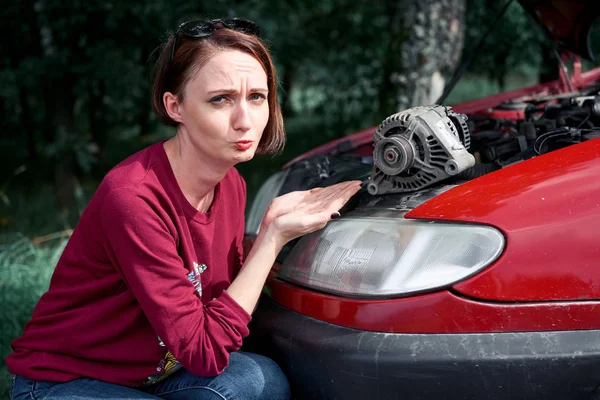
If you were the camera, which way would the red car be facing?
facing the viewer and to the left of the viewer

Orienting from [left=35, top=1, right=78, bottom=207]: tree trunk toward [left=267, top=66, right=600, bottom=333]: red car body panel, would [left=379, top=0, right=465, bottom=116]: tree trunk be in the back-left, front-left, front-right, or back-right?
front-left

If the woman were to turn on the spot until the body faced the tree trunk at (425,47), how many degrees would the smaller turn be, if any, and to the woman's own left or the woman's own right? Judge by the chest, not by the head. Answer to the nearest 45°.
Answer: approximately 90° to the woman's own left

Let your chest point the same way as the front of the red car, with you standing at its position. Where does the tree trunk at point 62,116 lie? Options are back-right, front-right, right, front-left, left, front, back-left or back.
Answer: right

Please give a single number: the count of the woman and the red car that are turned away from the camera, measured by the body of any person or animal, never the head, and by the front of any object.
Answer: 0

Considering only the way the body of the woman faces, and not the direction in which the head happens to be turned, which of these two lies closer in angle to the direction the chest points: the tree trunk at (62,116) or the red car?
the red car

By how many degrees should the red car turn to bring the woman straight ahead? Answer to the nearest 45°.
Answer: approximately 45° to its right

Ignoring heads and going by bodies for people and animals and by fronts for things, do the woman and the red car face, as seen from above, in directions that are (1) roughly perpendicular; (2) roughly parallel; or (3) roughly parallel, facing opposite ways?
roughly perpendicular

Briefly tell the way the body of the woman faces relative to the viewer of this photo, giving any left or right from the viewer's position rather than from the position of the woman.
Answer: facing the viewer and to the right of the viewer

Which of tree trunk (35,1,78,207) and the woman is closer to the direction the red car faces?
the woman

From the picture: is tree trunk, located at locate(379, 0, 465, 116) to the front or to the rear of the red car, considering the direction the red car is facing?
to the rear
